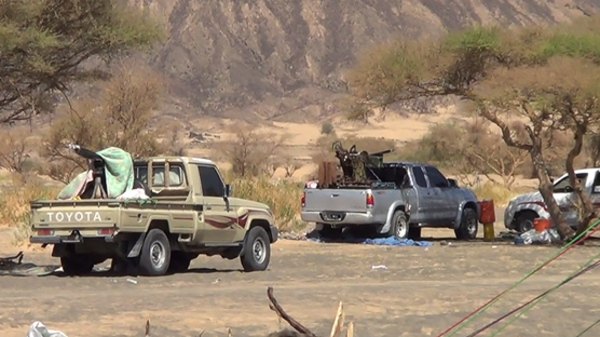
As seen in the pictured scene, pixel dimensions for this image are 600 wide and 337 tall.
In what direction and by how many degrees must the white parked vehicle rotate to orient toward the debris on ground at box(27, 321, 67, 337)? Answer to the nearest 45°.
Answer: approximately 90° to its left

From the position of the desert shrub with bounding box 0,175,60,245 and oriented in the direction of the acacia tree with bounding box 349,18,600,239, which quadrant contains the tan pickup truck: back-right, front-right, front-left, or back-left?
front-right

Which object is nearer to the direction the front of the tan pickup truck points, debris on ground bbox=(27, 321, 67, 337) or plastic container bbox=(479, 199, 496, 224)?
the plastic container

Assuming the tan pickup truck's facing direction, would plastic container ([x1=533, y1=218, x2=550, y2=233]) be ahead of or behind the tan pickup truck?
ahead

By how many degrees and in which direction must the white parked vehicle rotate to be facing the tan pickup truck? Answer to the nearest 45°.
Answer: approximately 45° to its left

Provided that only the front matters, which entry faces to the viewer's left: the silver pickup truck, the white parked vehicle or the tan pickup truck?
the white parked vehicle

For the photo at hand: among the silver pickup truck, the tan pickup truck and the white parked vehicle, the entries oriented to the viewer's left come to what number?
1

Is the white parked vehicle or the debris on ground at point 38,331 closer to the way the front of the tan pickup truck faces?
the white parked vehicle

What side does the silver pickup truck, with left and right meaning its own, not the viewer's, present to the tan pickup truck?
back

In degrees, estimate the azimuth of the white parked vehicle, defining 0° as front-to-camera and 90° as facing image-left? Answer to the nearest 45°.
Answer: approximately 90°

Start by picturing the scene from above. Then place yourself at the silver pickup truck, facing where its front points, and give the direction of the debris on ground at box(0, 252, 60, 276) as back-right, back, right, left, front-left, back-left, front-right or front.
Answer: back
